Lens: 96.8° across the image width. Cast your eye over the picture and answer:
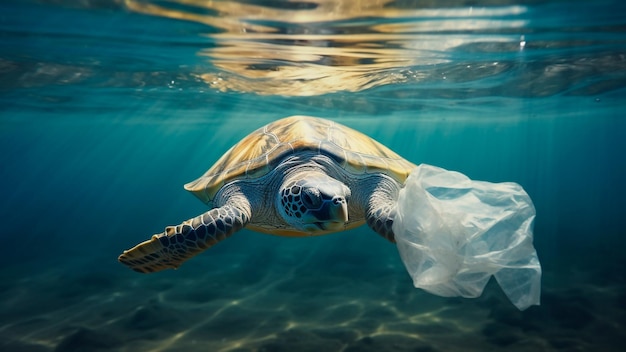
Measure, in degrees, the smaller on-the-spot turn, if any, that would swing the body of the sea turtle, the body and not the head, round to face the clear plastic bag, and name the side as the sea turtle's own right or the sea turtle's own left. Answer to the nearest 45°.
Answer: approximately 45° to the sea turtle's own left

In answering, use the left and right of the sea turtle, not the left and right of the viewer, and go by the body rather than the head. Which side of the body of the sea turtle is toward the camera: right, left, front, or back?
front
